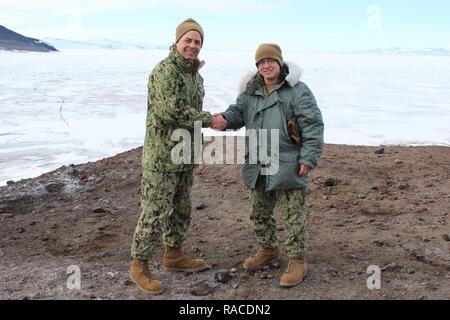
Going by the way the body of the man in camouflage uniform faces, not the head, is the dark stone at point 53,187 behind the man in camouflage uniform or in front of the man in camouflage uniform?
behind

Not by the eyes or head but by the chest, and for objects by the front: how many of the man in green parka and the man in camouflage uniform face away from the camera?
0

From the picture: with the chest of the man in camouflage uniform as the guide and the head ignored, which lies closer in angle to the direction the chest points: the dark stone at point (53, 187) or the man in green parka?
the man in green parka

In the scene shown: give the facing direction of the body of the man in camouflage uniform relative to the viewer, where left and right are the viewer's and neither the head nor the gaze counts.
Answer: facing the viewer and to the right of the viewer

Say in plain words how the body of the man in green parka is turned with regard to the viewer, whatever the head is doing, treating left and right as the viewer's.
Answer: facing the viewer and to the left of the viewer

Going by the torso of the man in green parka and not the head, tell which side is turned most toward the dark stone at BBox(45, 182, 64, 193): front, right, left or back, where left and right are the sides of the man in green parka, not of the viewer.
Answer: right

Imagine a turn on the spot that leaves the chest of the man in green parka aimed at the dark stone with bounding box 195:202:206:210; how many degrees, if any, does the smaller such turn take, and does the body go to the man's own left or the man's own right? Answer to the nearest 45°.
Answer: approximately 135° to the man's own right
